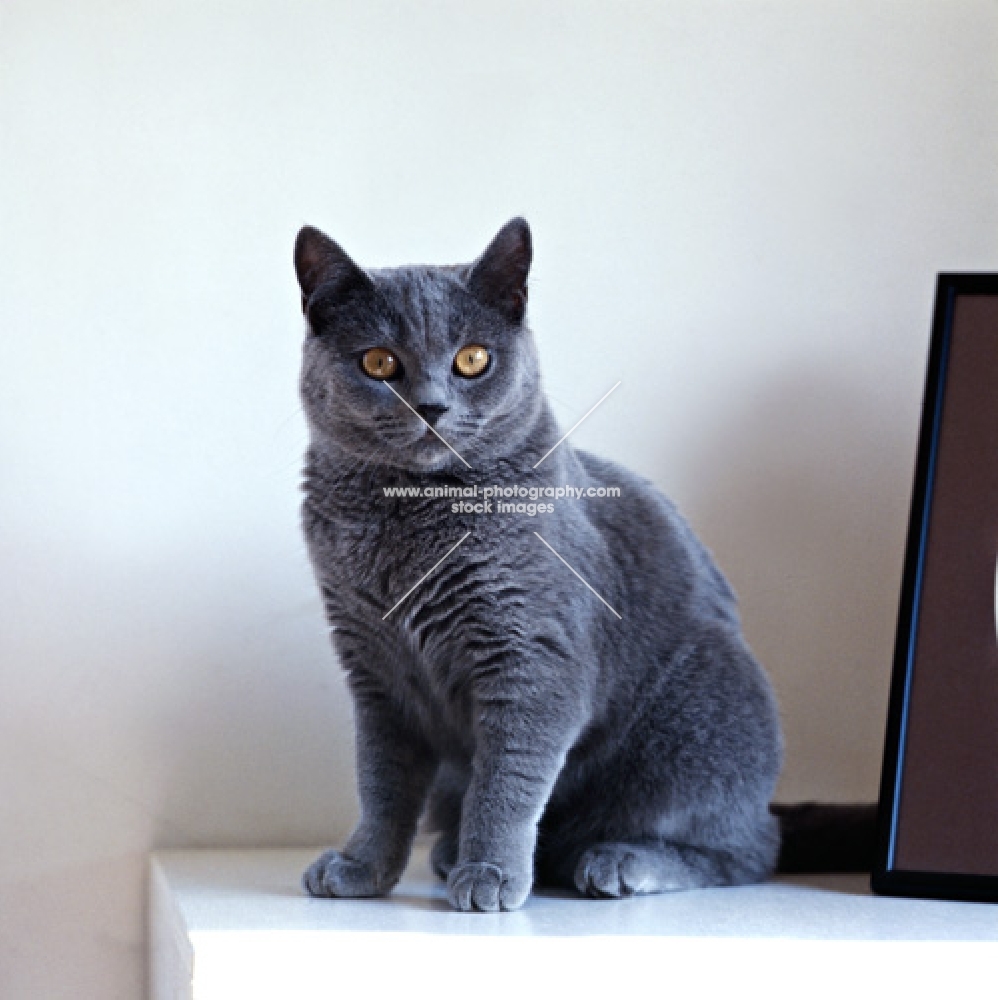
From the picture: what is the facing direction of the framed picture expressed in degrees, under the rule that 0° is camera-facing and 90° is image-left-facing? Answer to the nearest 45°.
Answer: approximately 0°
